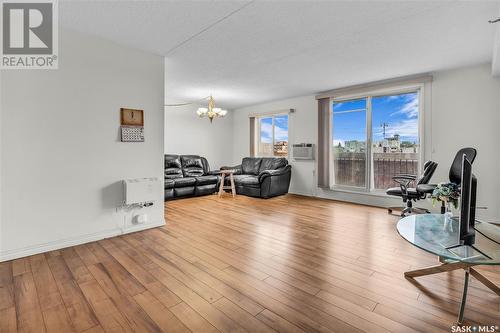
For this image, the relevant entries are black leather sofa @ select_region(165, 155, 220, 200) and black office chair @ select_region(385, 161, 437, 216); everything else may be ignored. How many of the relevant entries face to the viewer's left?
1

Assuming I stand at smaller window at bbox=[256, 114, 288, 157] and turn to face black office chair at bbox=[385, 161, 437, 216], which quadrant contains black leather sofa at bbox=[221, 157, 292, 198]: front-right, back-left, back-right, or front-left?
front-right

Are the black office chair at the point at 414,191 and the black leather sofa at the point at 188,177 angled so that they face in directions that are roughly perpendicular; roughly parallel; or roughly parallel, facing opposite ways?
roughly parallel, facing opposite ways

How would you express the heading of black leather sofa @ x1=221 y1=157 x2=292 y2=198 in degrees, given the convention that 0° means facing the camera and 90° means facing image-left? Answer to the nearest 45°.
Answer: approximately 45°

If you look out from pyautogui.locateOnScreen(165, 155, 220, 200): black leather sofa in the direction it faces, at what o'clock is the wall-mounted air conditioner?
The wall-mounted air conditioner is roughly at 11 o'clock from the black leather sofa.

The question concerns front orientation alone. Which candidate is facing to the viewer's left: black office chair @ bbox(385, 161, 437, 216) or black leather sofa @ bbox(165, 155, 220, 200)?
the black office chair

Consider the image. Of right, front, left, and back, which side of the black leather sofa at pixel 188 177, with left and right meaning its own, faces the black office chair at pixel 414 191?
front

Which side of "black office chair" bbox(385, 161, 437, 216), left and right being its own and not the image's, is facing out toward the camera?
left

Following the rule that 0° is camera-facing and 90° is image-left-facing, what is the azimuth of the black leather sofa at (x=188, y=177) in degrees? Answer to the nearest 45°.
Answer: approximately 315°

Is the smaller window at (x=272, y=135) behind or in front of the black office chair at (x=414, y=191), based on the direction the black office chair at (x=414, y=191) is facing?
in front

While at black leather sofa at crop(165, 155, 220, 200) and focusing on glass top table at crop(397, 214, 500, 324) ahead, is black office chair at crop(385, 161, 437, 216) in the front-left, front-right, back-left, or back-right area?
front-left

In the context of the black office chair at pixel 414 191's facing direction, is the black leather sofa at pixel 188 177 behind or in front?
in front

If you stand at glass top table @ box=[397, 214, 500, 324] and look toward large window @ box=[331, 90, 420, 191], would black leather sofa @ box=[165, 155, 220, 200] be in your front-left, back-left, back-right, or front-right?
front-left

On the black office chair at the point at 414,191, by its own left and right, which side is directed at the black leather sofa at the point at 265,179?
front

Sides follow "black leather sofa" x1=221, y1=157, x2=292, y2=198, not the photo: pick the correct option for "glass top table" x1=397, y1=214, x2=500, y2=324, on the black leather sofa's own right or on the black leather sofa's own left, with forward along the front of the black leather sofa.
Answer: on the black leather sofa's own left

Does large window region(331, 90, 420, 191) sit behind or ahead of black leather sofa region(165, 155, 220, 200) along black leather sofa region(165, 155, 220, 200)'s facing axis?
ahead
